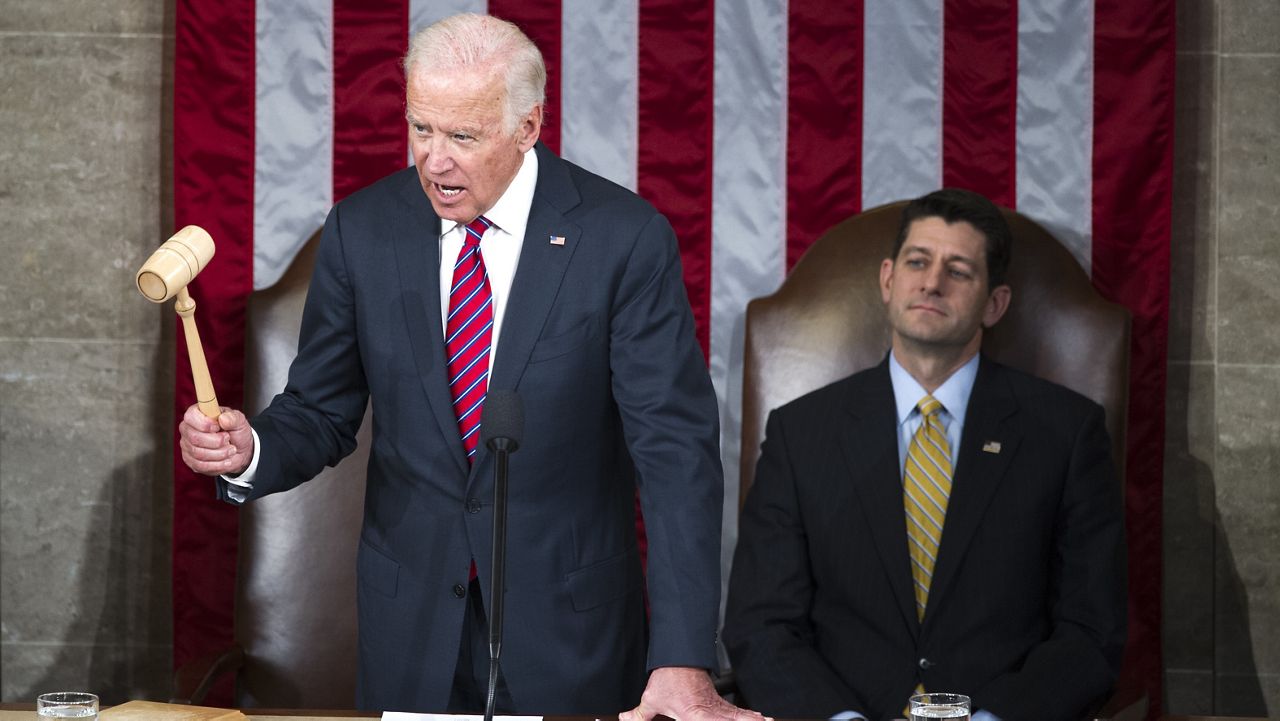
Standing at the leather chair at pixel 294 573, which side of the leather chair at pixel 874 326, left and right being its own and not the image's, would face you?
right

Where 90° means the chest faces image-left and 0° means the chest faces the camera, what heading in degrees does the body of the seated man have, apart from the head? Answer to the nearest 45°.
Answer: approximately 0°

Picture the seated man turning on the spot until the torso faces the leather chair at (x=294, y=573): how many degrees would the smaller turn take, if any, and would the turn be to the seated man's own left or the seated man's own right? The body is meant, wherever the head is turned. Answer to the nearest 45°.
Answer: approximately 90° to the seated man's own right

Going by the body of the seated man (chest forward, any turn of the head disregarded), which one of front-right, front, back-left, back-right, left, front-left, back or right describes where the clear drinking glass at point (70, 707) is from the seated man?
front-right

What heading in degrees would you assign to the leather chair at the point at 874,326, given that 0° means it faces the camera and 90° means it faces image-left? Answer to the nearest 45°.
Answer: approximately 0°
